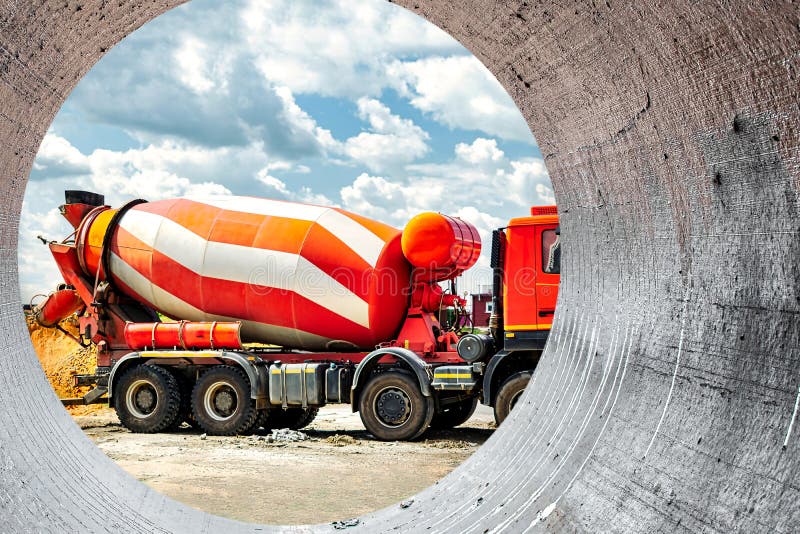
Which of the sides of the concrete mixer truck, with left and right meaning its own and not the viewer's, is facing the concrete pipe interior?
right

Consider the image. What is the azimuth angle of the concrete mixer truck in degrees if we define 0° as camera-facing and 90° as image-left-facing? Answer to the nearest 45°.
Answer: approximately 270°
